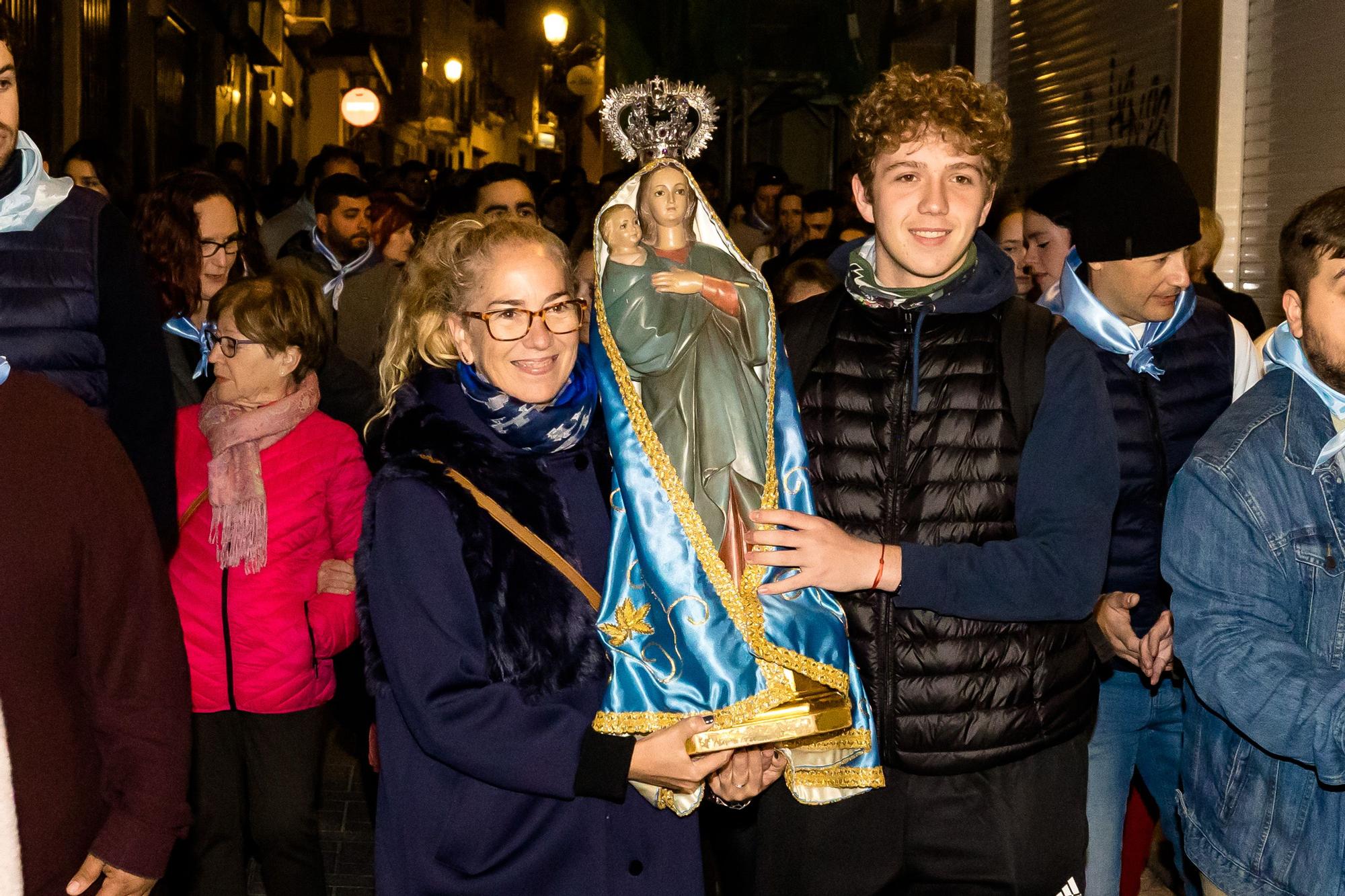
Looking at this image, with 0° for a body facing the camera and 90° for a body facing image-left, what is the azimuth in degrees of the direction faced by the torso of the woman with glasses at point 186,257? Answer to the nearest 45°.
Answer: approximately 315°

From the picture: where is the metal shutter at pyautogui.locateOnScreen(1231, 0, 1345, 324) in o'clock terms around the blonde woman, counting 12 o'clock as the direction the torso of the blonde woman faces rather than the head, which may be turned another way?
The metal shutter is roughly at 9 o'clock from the blonde woman.

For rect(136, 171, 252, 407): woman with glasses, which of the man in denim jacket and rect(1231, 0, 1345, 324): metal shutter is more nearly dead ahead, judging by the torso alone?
the man in denim jacket

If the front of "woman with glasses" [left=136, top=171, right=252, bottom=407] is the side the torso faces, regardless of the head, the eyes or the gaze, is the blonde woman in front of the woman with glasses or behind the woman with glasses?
in front

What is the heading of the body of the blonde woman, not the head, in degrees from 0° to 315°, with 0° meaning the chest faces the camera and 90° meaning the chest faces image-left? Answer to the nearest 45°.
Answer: approximately 315°

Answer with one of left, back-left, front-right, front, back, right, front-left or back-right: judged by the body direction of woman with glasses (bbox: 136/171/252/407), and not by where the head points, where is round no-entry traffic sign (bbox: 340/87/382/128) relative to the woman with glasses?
back-left
